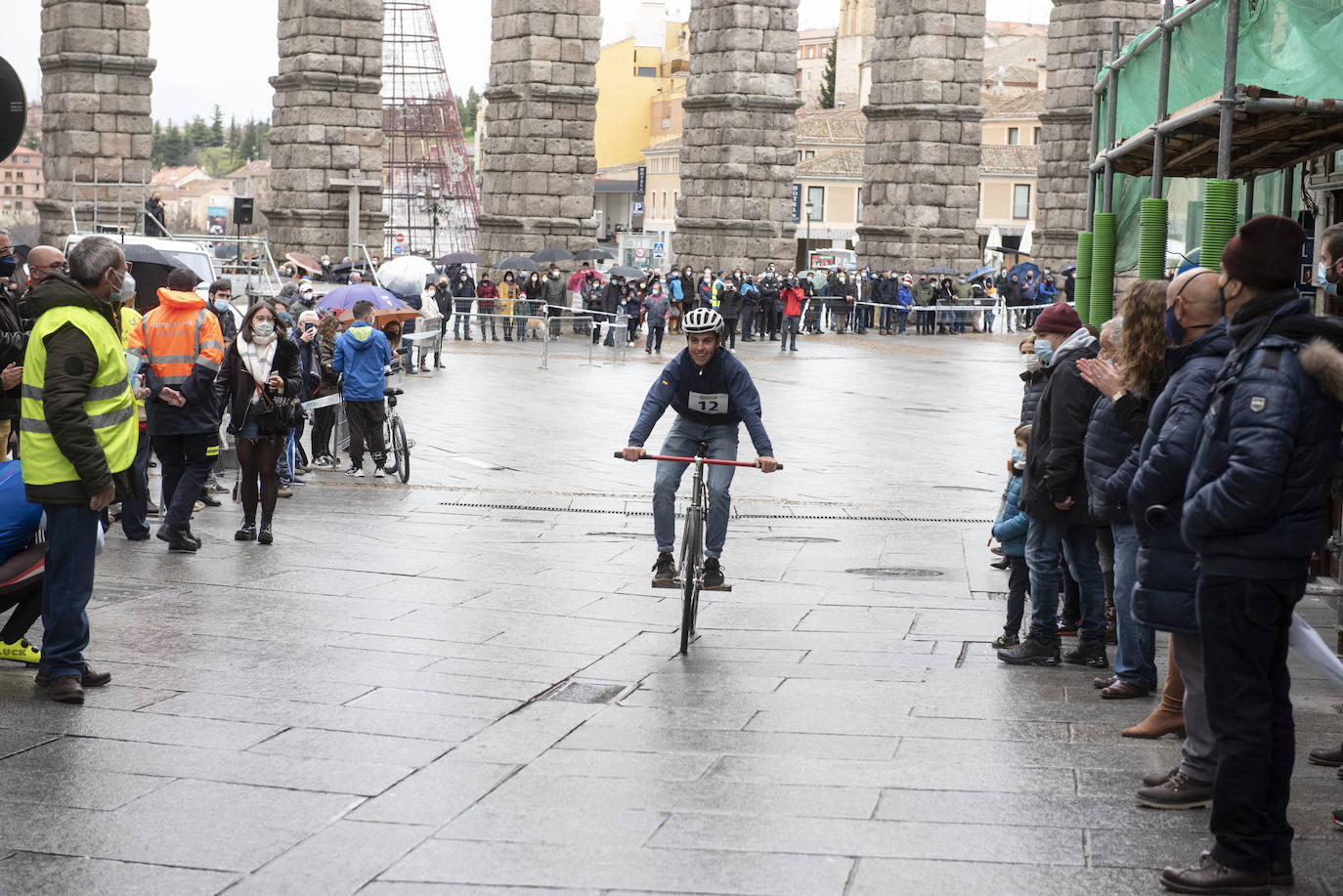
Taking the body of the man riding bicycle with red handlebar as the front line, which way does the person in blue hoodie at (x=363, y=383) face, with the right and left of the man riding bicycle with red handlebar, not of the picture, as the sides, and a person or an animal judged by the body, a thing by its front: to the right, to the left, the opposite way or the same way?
the opposite way

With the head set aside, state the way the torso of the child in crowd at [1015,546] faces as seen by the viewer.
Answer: to the viewer's left

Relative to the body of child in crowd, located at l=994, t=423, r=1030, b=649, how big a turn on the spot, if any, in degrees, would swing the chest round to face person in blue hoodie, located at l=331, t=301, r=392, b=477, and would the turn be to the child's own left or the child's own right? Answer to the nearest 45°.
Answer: approximately 45° to the child's own right

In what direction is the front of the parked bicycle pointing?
away from the camera

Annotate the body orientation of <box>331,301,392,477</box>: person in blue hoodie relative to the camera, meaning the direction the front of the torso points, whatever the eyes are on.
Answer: away from the camera

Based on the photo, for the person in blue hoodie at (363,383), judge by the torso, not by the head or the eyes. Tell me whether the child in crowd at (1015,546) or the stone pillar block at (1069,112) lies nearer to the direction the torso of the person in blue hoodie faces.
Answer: the stone pillar block

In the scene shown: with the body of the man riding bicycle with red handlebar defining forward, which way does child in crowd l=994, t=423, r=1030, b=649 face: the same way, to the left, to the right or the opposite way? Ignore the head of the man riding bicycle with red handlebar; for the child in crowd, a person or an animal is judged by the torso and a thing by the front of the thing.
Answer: to the right

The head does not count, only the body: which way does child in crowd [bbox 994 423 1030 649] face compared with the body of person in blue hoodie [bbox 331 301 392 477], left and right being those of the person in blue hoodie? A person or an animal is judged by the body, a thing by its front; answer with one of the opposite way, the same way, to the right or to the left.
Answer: to the left

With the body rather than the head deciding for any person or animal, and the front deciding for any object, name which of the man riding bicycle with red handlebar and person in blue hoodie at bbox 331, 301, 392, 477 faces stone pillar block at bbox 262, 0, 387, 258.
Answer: the person in blue hoodie

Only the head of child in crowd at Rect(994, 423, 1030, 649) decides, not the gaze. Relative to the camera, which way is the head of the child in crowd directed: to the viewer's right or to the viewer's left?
to the viewer's left

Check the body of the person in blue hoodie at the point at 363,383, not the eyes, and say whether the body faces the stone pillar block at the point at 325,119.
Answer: yes
